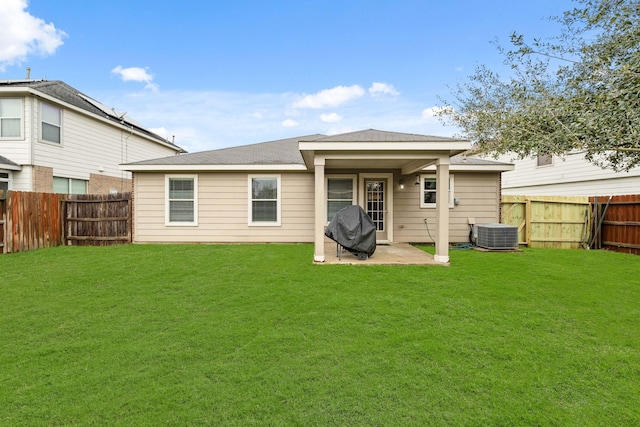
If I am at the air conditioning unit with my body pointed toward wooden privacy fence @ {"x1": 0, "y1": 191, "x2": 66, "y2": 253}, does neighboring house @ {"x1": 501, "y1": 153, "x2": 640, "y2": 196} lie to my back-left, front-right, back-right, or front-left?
back-right

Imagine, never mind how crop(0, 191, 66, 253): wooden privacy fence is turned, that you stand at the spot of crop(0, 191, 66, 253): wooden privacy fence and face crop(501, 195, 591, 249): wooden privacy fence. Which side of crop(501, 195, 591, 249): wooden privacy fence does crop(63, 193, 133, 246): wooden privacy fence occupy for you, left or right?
left

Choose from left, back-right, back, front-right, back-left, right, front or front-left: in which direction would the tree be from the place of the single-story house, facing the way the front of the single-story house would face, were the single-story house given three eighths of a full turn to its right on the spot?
front

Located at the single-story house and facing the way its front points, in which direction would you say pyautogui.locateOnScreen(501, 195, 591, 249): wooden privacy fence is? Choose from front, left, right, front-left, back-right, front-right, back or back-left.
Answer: right

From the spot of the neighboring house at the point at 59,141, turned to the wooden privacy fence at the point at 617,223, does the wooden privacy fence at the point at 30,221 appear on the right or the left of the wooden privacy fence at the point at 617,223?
right

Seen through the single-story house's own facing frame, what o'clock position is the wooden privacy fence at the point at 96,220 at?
The wooden privacy fence is roughly at 9 o'clock from the single-story house.

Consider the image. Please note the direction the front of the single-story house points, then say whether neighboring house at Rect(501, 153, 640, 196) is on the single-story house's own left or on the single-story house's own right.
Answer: on the single-story house's own right

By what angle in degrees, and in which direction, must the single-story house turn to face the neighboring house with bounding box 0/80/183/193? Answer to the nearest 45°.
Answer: approximately 90° to its left

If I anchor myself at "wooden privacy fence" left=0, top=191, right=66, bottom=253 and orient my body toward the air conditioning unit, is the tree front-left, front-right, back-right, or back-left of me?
front-right

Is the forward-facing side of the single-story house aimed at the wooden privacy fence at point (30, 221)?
no

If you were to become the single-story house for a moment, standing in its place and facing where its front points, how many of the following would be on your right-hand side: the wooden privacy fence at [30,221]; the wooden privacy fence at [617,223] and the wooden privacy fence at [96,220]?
1

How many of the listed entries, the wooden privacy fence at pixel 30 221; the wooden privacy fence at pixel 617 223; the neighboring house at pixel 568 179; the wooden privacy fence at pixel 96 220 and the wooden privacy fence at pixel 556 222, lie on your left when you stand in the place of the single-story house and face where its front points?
2

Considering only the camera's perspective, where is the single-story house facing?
facing away from the viewer

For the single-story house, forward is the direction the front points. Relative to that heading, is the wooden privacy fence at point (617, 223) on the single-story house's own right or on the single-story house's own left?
on the single-story house's own right

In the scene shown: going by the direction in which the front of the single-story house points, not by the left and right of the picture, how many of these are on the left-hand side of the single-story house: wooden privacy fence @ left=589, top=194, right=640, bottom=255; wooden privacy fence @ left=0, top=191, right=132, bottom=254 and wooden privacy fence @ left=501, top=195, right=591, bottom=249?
1
